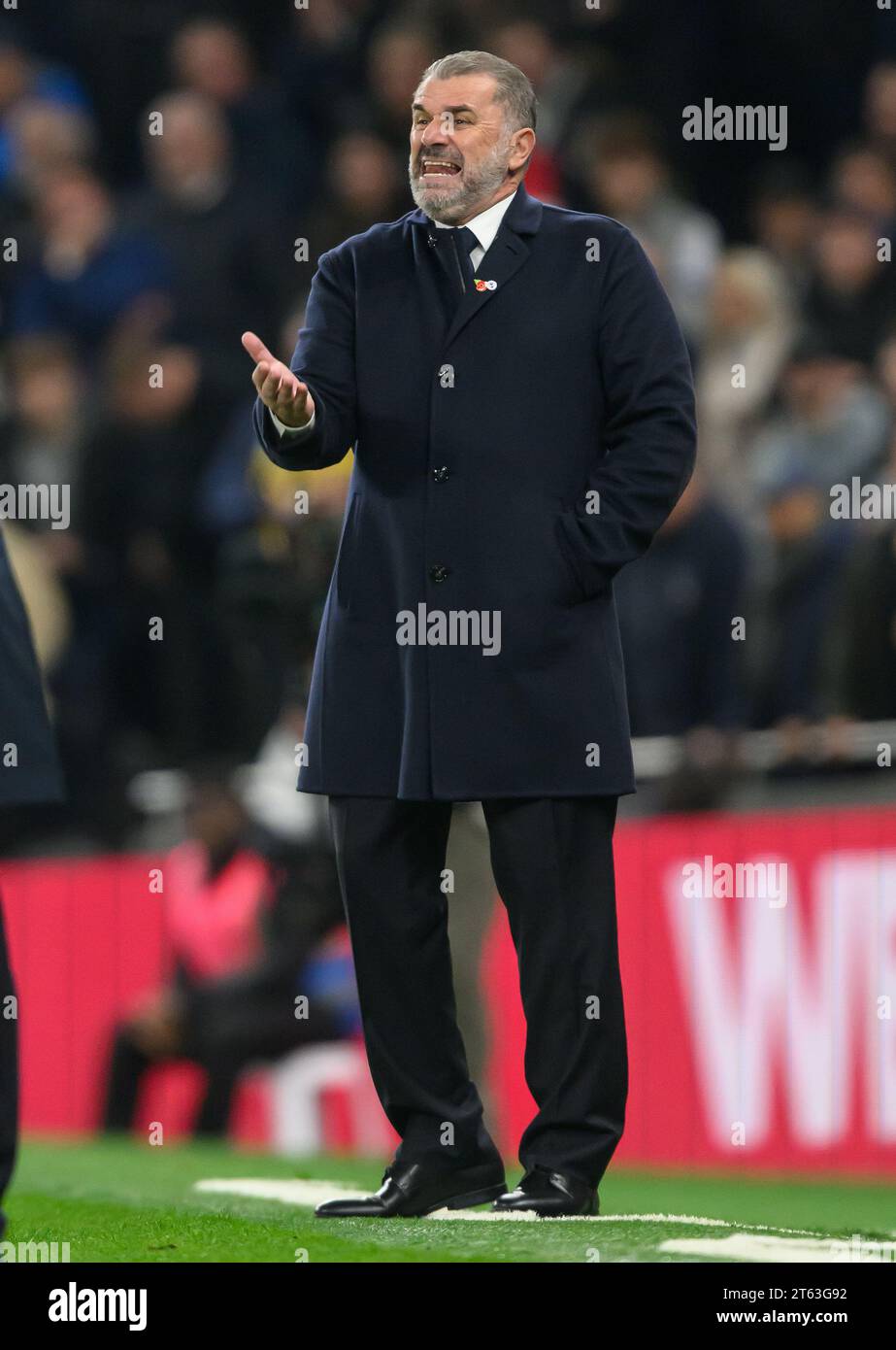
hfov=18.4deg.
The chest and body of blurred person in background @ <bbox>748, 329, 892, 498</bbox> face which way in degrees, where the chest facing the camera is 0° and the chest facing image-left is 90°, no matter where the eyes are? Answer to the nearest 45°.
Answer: approximately 0°

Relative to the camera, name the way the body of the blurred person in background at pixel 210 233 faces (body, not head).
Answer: toward the camera

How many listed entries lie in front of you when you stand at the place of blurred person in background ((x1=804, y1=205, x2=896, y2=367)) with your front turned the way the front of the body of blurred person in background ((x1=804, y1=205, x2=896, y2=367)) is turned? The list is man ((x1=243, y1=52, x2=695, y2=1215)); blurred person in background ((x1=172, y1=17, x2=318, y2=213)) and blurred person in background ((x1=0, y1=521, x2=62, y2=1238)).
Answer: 2

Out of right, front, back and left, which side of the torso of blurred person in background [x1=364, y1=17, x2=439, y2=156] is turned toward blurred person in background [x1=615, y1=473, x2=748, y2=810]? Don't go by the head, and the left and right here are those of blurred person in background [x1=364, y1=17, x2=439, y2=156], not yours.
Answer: front

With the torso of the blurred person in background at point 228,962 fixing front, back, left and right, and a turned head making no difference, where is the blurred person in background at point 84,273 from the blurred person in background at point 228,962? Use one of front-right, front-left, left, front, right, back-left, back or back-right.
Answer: back-right

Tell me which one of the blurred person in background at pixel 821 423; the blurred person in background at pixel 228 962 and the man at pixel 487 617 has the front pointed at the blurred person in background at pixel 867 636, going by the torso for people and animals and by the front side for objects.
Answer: the blurred person in background at pixel 821 423

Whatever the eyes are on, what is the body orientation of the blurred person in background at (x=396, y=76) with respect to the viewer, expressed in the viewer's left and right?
facing the viewer

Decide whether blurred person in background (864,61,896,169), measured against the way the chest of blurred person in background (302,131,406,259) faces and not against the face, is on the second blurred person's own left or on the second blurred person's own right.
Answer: on the second blurred person's own left

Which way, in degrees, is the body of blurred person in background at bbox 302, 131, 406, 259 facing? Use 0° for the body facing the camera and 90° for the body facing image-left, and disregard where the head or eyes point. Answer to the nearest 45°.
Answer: approximately 0°
